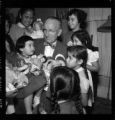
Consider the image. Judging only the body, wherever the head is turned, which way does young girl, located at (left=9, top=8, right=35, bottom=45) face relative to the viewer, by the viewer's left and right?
facing the viewer and to the right of the viewer

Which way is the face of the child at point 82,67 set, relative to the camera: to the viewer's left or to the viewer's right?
to the viewer's left

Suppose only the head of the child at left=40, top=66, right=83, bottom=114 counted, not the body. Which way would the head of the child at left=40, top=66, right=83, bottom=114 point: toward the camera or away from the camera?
away from the camera

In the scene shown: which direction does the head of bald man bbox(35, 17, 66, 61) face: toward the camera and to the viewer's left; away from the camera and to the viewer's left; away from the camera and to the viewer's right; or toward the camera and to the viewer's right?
toward the camera and to the viewer's left

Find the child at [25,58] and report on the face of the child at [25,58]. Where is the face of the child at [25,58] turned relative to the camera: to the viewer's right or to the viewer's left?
to the viewer's right

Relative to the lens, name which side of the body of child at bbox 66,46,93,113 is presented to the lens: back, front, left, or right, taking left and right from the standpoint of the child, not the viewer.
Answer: left

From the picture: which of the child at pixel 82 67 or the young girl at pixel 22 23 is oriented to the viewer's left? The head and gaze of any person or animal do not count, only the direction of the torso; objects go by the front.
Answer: the child
